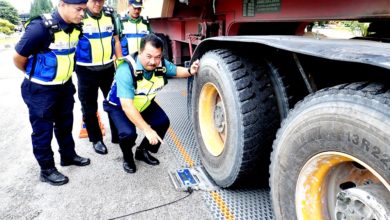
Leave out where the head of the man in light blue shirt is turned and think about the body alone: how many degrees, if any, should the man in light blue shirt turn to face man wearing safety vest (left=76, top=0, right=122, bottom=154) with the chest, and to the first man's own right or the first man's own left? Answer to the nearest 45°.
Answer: approximately 180°

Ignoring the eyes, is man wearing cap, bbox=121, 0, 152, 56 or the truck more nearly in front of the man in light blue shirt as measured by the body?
the truck

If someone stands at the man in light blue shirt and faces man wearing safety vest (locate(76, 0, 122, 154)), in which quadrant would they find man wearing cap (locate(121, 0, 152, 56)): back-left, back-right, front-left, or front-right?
front-right

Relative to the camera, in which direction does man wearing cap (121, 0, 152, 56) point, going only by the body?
toward the camera

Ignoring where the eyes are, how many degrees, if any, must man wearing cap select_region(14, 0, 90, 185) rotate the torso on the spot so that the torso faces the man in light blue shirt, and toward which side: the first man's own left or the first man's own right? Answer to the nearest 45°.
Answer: approximately 45° to the first man's own left

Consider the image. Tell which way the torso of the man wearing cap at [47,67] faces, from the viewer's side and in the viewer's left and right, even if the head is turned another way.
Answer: facing the viewer and to the right of the viewer

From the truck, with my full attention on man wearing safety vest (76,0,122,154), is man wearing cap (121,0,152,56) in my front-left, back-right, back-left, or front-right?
front-right

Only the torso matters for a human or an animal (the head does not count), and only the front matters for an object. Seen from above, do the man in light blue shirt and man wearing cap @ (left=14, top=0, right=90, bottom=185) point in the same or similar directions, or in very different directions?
same or similar directions

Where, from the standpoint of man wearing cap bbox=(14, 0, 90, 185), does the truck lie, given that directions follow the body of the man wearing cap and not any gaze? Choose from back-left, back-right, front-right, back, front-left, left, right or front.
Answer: front

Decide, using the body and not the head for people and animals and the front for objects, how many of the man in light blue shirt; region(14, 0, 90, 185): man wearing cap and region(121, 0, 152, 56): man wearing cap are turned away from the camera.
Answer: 0

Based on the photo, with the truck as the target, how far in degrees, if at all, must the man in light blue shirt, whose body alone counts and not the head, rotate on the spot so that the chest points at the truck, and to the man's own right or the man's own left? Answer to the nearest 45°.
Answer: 0° — they already face it
